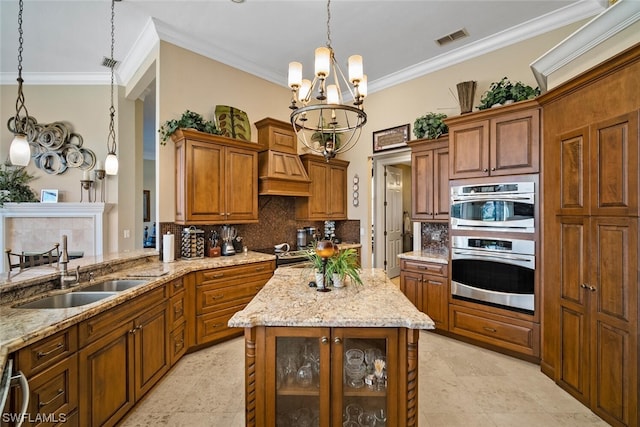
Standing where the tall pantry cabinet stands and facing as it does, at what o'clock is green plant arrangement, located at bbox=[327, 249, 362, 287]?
The green plant arrangement is roughly at 12 o'clock from the tall pantry cabinet.

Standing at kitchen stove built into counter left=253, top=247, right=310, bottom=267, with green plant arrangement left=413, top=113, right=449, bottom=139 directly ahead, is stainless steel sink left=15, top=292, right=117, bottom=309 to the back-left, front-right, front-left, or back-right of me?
back-right

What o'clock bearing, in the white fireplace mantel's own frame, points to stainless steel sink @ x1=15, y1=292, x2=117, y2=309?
The stainless steel sink is roughly at 12 o'clock from the white fireplace mantel.

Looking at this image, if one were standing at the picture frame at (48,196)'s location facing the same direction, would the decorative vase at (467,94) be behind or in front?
in front

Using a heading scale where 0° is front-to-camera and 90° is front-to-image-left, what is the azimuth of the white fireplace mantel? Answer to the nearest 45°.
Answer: approximately 0°

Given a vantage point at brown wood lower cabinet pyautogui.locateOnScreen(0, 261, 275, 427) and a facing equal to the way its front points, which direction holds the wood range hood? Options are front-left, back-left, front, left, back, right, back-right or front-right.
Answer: left

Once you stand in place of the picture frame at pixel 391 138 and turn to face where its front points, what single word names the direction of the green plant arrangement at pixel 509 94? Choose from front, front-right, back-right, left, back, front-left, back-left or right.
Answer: left

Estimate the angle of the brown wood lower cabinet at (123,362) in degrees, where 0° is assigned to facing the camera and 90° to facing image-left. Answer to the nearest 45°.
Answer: approximately 315°

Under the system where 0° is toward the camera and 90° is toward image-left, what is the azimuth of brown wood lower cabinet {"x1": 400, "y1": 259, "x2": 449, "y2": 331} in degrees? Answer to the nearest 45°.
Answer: approximately 45°

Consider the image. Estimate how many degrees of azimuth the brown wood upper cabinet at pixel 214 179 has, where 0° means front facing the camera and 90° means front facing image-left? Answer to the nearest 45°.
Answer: approximately 315°
